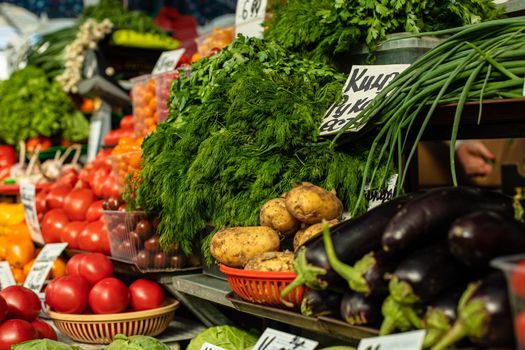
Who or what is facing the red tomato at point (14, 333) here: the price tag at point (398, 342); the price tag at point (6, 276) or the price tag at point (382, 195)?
the price tag at point (6, 276)

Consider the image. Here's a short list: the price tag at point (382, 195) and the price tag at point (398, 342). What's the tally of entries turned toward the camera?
2

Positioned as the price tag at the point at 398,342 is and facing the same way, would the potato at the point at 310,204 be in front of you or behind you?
behind

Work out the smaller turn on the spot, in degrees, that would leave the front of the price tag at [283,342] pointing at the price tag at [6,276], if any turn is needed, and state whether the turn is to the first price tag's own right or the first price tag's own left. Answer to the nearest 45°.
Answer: approximately 135° to the first price tag's own right

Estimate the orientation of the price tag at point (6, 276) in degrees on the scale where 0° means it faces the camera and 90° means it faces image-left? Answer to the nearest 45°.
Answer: approximately 0°

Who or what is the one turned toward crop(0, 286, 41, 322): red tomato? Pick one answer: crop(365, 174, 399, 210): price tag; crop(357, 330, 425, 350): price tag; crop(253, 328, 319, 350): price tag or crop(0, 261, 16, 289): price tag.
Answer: crop(0, 261, 16, 289): price tag

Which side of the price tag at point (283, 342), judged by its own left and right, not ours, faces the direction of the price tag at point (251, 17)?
back

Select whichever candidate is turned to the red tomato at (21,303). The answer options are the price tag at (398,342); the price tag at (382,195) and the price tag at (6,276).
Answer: the price tag at (6,276)

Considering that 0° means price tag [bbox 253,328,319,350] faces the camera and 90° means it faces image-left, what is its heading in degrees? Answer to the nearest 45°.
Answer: approximately 0°
